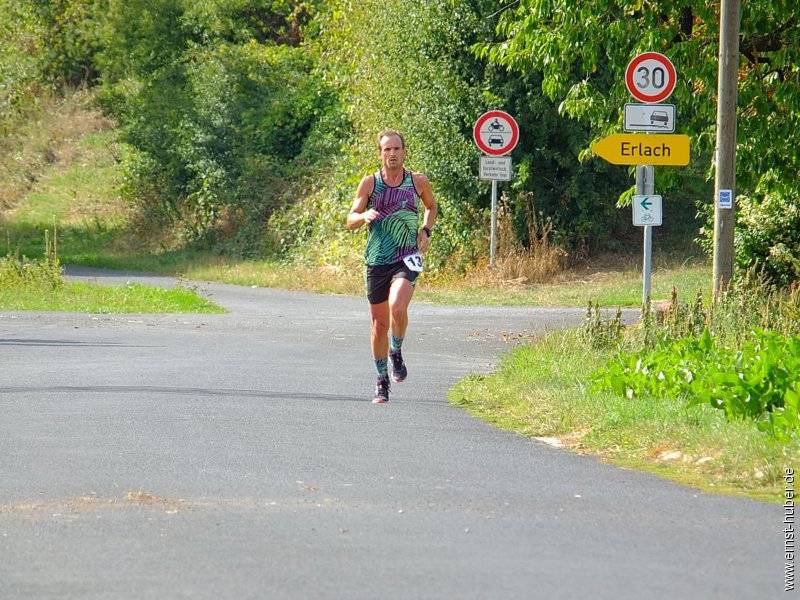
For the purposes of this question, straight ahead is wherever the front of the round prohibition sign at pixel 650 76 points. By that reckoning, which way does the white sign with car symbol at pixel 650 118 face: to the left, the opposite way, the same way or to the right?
the same way

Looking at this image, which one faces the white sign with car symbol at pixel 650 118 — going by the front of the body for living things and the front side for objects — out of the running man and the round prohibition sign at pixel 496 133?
the round prohibition sign

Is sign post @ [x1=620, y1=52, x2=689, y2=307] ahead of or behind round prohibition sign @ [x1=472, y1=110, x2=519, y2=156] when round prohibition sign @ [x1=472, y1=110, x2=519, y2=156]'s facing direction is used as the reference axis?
ahead

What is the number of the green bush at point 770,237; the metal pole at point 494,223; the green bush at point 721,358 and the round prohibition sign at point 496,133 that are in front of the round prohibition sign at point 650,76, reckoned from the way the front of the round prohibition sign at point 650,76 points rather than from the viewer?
1

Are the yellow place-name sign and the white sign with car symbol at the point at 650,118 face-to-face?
no

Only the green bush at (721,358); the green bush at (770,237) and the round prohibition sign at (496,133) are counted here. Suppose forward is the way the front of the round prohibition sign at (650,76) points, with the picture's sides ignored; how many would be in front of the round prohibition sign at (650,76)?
1

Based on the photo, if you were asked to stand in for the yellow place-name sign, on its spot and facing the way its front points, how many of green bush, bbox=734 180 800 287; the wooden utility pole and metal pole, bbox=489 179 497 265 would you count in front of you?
0

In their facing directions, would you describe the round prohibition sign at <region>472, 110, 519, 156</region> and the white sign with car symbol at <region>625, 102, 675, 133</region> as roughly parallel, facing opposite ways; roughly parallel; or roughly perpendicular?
roughly parallel

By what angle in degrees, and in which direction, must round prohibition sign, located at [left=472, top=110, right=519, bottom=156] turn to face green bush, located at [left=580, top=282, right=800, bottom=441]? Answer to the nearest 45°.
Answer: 0° — it already faces it

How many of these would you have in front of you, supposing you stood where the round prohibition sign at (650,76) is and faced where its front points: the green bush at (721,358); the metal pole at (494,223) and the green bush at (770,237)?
1

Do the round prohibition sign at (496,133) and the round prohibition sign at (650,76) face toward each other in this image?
no

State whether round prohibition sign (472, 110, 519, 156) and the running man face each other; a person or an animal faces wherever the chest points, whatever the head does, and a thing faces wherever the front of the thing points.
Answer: no

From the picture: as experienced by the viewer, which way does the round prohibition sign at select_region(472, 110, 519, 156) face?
facing the viewer

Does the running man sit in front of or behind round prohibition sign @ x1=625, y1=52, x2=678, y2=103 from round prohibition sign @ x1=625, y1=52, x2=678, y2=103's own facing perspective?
in front

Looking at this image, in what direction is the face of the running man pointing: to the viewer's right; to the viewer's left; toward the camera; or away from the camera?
toward the camera

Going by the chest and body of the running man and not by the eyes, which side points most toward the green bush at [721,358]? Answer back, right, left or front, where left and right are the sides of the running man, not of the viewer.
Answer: left

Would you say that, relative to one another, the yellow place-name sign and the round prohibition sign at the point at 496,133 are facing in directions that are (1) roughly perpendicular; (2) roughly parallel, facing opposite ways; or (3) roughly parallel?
roughly parallel

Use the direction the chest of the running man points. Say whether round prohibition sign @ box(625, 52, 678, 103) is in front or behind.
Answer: behind

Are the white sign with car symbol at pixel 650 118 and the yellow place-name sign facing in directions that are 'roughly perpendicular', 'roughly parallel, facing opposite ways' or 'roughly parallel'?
roughly parallel

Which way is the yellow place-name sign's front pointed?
toward the camera
